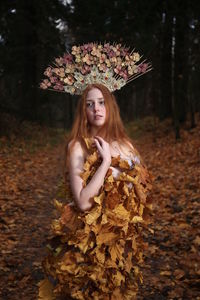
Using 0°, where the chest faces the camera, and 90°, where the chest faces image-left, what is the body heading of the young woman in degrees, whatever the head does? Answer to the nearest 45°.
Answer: approximately 0°
